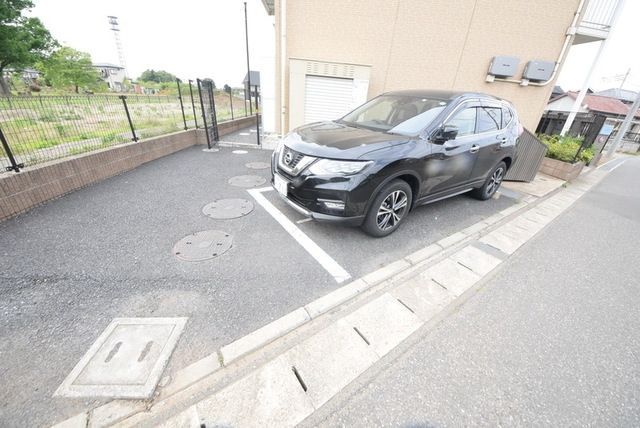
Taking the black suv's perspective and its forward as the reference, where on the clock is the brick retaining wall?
The brick retaining wall is roughly at 1 o'clock from the black suv.

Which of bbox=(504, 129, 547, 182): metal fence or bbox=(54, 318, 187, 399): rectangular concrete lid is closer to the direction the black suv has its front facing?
the rectangular concrete lid

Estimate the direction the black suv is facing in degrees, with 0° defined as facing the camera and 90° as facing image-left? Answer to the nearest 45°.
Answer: approximately 45°

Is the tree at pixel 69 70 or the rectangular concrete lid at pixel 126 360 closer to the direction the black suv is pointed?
the rectangular concrete lid

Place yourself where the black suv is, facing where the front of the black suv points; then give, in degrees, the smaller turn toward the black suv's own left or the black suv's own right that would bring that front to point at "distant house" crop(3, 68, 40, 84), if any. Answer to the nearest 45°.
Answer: approximately 45° to the black suv's own right

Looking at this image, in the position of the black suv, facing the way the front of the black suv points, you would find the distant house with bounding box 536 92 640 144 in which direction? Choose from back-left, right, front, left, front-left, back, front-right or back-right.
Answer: back

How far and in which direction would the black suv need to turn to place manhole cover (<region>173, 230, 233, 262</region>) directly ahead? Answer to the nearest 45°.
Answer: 0° — it already faces it

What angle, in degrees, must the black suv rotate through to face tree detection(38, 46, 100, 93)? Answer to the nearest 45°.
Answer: approximately 90° to its right

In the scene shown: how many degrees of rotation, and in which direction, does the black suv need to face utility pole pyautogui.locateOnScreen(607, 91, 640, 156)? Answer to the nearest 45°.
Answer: approximately 180°

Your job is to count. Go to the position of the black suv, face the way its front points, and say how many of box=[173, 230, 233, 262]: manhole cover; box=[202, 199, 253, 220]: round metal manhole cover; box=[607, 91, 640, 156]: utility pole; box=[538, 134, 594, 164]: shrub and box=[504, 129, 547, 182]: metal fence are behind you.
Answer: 3

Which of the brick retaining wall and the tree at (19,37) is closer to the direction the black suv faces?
the brick retaining wall

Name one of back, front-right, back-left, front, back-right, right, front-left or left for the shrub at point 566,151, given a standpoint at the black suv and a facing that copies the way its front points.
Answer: back
